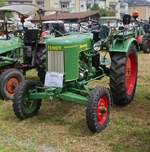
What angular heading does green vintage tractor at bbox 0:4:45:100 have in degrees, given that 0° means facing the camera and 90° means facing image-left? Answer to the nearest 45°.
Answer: approximately 45°

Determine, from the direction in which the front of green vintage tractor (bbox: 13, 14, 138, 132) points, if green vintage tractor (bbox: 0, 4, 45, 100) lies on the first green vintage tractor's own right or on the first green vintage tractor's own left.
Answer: on the first green vintage tractor's own right

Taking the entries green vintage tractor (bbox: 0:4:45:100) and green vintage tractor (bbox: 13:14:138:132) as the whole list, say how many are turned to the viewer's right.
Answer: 0

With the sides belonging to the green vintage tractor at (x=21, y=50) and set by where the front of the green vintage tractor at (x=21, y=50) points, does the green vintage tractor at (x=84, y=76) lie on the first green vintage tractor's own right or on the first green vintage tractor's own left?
on the first green vintage tractor's own left

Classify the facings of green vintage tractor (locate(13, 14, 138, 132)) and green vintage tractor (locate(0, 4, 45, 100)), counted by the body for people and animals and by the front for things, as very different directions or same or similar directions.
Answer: same or similar directions

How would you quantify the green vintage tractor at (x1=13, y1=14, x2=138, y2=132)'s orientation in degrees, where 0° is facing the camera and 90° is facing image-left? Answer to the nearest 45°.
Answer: approximately 45°
